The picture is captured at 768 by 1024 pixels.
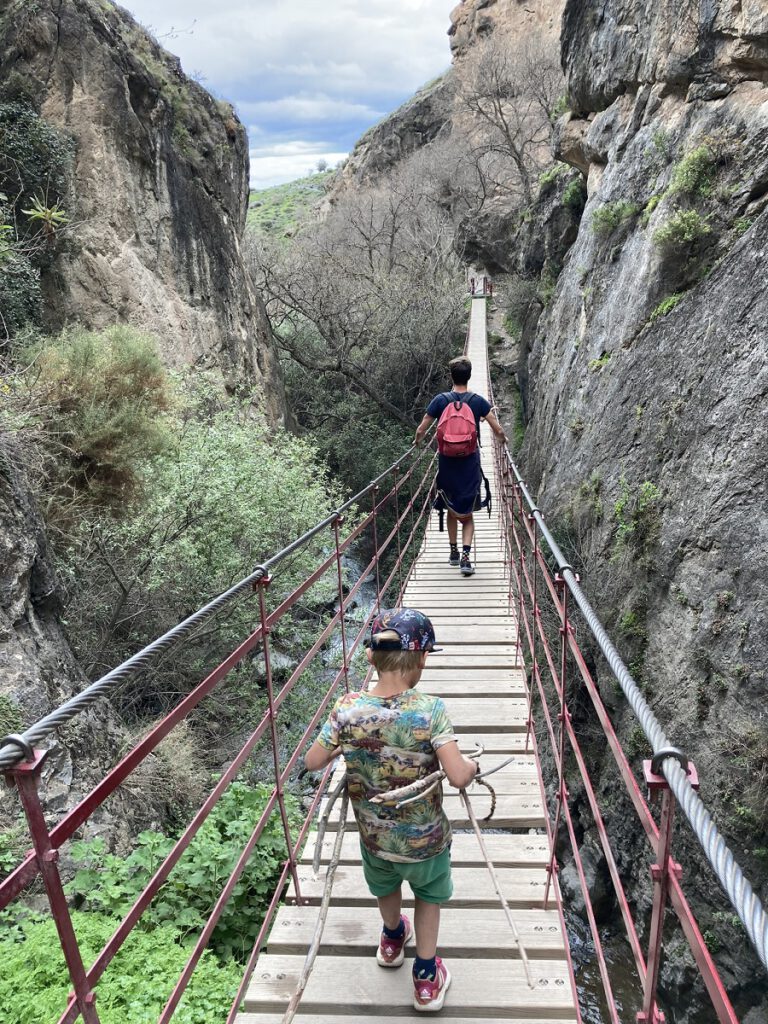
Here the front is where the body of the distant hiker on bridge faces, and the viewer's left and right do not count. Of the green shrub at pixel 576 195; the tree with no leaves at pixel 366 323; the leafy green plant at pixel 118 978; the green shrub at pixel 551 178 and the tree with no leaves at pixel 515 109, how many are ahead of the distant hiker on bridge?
4

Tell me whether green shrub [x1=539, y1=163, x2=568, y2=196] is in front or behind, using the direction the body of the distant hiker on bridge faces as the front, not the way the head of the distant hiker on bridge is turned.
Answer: in front

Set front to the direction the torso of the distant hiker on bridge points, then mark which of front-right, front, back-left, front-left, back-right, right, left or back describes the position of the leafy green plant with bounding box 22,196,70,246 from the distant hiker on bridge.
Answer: front-left

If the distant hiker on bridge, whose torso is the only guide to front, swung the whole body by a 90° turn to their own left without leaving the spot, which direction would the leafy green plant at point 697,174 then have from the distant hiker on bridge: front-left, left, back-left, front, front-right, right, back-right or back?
back-right

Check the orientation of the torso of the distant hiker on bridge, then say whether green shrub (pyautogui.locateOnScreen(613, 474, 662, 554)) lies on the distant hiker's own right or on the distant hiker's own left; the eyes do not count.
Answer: on the distant hiker's own right

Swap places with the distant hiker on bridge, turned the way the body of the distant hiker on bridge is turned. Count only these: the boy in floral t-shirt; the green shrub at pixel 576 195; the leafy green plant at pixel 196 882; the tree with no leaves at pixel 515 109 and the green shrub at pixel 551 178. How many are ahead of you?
3

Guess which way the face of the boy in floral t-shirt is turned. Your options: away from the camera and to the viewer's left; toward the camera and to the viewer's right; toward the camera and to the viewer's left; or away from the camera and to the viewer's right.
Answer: away from the camera and to the viewer's right

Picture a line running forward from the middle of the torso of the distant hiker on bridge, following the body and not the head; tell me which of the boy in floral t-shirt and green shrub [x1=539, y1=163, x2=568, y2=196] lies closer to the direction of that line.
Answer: the green shrub

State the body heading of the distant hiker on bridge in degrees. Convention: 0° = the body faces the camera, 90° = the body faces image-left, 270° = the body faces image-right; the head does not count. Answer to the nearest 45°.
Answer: approximately 180°

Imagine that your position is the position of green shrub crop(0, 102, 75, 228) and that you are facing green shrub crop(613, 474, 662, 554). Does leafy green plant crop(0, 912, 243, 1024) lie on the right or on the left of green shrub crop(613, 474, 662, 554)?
right

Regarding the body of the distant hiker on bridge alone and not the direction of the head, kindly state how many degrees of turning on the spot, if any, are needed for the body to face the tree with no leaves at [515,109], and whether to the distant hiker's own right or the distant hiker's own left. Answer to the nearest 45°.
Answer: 0° — they already face it

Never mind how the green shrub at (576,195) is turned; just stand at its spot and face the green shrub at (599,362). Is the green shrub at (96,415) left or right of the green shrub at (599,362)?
right
